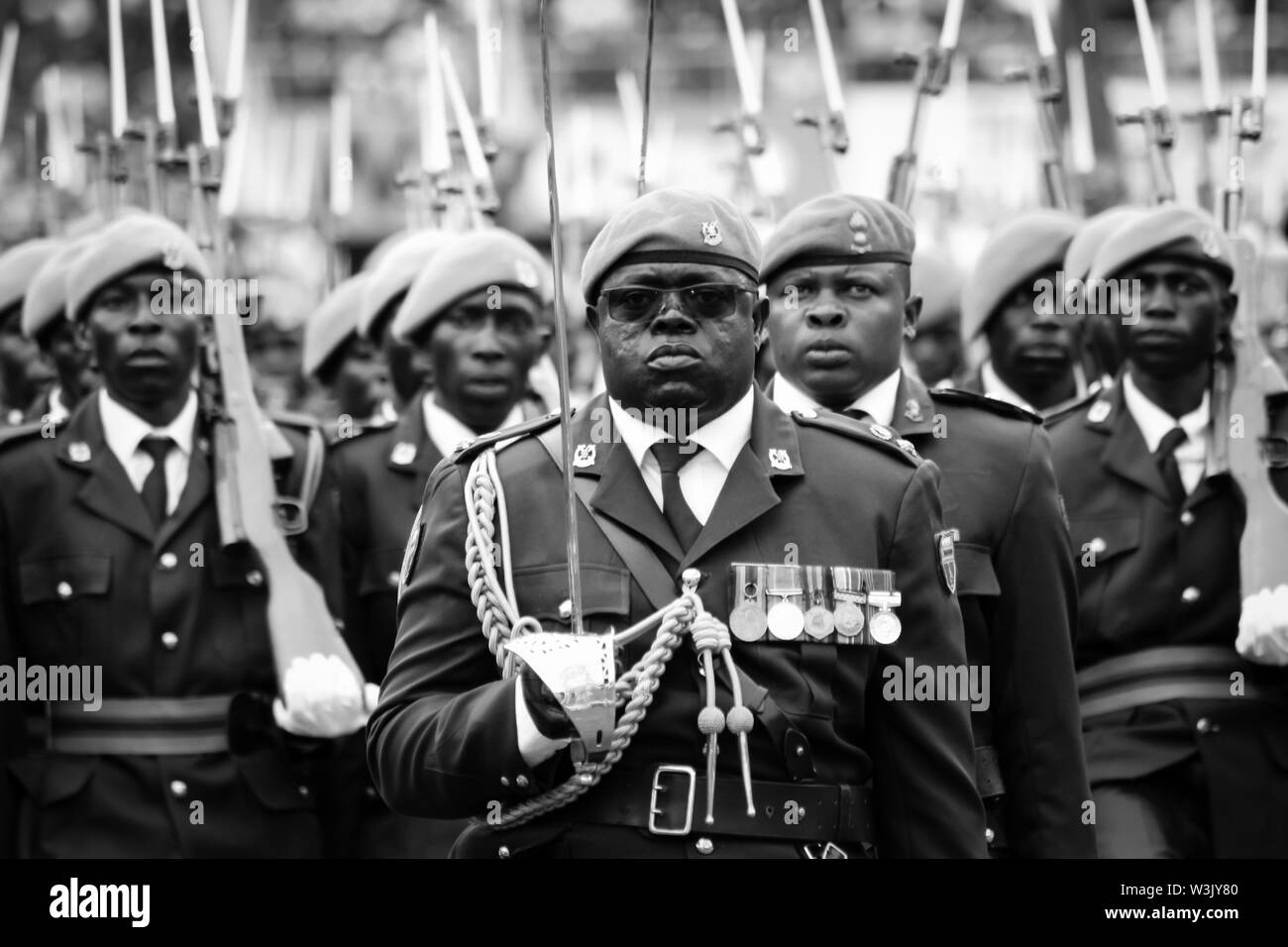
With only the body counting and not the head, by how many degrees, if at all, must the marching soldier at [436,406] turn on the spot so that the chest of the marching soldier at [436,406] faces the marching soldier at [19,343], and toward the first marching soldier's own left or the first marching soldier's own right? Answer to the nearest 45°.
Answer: approximately 135° to the first marching soldier's own right

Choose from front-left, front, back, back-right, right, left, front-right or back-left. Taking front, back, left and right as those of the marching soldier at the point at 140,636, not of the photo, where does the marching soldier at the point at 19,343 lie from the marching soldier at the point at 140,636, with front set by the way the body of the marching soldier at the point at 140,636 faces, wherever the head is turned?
back

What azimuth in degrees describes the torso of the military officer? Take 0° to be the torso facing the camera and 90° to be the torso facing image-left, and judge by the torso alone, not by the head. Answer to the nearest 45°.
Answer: approximately 0°

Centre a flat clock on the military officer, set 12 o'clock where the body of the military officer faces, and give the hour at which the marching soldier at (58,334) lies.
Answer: The marching soldier is roughly at 5 o'clock from the military officer.

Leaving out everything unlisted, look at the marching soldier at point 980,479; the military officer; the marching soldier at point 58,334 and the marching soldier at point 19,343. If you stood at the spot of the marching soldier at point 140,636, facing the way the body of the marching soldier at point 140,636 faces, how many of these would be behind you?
2

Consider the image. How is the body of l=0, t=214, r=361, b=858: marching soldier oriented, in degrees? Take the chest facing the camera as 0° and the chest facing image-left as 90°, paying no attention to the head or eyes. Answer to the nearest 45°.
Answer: approximately 0°
